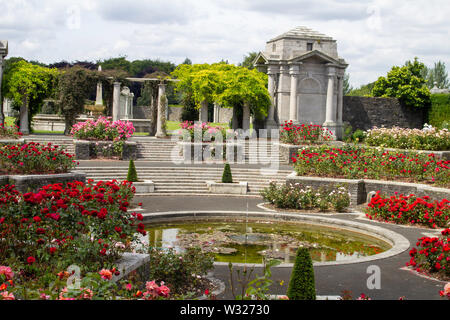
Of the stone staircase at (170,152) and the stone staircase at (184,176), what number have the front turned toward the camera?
2

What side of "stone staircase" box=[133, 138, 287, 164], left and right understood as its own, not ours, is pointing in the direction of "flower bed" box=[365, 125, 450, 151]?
left

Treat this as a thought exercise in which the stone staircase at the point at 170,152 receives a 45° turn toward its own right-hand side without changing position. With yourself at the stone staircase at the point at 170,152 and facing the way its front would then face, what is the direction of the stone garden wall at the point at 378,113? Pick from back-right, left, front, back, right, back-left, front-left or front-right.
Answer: back

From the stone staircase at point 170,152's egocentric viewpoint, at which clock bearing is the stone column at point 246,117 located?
The stone column is roughly at 7 o'clock from the stone staircase.

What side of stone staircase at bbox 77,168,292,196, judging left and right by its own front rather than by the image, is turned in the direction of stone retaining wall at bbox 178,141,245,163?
back

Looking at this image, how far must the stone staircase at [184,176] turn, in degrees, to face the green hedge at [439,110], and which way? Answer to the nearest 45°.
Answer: approximately 135° to its left

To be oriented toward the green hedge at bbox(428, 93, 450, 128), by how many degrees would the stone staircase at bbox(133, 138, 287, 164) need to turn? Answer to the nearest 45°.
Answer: approximately 135° to its left

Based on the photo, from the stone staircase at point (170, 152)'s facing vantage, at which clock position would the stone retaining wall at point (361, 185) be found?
The stone retaining wall is roughly at 11 o'clock from the stone staircase.

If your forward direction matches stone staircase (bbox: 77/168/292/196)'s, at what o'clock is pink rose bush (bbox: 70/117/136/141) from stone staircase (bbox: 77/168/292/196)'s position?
The pink rose bush is roughly at 5 o'clock from the stone staircase.

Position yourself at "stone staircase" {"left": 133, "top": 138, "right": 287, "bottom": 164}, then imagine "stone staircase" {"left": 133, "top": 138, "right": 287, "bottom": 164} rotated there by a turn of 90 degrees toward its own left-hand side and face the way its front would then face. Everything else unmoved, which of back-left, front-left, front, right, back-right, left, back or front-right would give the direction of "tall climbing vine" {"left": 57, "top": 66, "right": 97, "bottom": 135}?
back-left

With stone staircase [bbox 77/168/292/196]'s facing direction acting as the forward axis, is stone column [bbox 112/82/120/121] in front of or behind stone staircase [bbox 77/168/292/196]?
behind

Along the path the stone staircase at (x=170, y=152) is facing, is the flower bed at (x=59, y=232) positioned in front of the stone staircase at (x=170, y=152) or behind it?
in front

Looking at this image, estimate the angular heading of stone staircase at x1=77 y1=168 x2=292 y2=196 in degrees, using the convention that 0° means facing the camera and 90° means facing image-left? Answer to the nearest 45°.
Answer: approximately 0°

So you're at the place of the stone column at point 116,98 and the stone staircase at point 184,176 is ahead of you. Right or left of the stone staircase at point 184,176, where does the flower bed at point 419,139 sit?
left

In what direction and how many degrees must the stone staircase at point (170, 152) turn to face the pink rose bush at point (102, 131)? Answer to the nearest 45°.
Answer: approximately 90° to its right

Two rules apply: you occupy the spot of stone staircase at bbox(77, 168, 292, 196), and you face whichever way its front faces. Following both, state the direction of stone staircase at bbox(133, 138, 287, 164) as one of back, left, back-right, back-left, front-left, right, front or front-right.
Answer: back

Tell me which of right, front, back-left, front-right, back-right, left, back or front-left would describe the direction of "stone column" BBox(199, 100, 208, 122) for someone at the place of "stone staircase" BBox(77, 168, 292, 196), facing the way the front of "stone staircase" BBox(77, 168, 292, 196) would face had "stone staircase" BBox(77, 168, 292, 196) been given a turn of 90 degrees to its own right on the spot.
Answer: right
